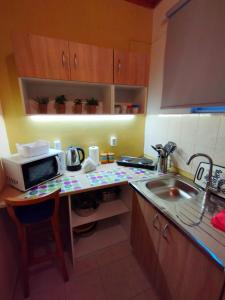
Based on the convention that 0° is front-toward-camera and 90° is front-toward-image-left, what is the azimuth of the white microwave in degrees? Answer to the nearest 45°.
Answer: approximately 315°

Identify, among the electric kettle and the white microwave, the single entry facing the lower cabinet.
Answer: the white microwave
